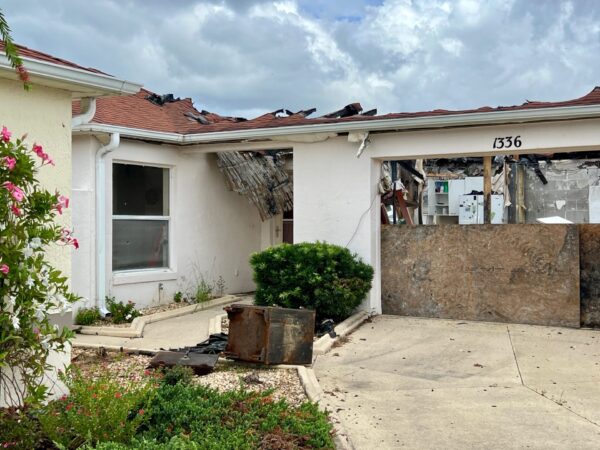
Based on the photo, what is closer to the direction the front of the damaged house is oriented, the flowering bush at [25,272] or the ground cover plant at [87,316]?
the flowering bush

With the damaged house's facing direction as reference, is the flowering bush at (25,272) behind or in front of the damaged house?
in front

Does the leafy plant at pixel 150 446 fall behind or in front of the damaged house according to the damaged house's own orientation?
in front

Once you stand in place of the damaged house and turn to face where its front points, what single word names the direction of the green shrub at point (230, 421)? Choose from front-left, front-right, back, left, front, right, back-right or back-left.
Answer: front

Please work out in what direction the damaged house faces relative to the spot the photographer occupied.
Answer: facing the viewer

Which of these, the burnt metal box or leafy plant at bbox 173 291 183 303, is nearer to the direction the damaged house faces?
the burnt metal box

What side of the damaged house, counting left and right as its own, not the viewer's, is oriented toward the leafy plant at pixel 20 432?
front

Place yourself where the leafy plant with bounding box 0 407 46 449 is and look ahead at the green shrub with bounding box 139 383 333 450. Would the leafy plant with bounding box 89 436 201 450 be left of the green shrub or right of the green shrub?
right

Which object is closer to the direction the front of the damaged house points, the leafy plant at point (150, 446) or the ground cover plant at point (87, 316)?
the leafy plant
